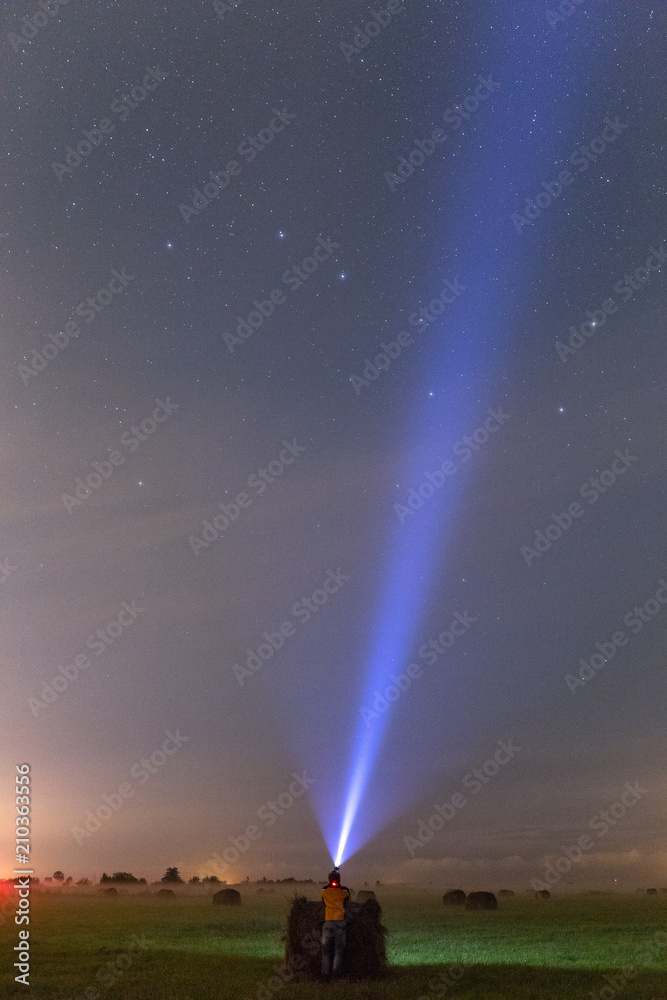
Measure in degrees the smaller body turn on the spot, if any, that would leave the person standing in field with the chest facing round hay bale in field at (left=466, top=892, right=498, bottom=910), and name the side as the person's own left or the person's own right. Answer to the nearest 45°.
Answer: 0° — they already face it

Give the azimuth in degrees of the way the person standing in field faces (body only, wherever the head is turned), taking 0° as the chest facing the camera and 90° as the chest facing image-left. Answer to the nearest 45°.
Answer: approximately 180°
